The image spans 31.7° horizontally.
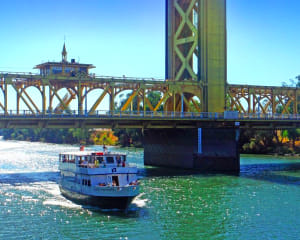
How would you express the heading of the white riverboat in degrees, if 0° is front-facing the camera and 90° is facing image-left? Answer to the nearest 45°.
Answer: approximately 315°
